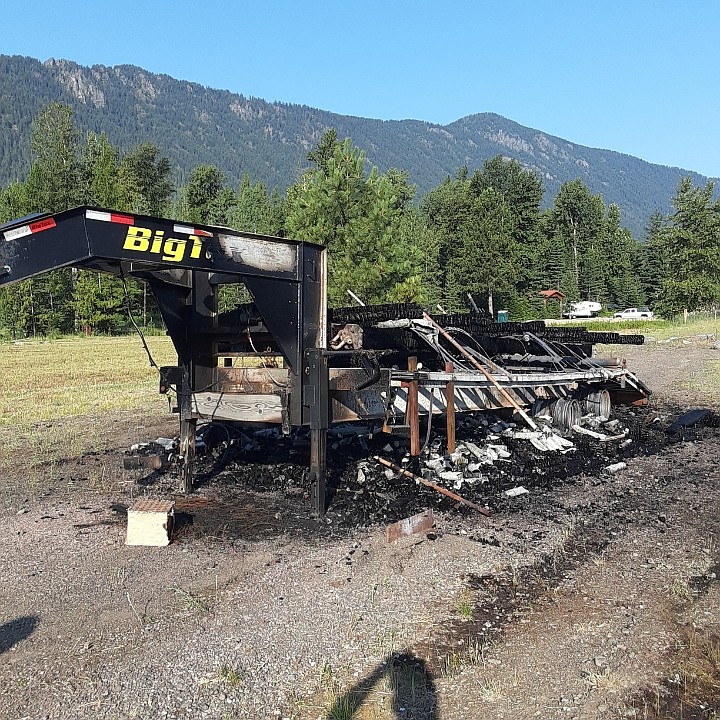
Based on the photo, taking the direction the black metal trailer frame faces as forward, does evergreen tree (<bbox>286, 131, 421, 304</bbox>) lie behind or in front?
behind

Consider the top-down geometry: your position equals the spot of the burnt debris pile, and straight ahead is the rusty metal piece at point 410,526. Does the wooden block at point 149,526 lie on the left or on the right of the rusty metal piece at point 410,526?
right

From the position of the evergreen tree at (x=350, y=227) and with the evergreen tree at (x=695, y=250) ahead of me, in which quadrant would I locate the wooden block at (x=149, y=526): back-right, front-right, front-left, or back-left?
back-right

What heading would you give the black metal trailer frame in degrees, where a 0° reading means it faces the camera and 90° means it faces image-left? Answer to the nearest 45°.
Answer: approximately 45°

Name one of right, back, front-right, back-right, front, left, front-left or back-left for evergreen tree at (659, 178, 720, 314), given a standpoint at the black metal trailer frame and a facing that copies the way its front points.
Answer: back

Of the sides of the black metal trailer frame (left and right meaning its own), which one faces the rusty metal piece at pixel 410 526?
left

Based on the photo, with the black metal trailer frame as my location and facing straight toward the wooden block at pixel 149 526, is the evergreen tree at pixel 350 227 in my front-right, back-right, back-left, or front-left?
back-right

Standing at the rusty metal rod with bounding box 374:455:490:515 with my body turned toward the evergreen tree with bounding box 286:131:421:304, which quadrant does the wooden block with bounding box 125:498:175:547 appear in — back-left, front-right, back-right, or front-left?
back-left
